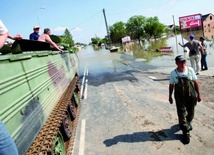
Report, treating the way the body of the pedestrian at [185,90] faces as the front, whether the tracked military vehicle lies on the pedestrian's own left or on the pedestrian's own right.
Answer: on the pedestrian's own right

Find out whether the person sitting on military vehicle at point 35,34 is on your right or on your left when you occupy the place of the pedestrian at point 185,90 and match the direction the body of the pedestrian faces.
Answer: on your right

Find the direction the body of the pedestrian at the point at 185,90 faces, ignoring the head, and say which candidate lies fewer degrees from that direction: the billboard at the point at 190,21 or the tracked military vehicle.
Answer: the tracked military vehicle

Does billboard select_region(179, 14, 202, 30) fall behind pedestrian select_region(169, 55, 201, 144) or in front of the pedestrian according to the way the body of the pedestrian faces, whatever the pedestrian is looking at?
behind

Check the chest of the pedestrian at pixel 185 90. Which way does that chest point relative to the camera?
toward the camera
